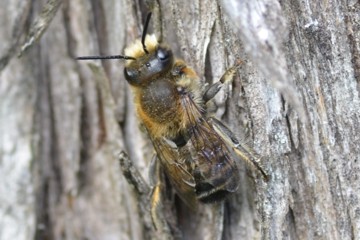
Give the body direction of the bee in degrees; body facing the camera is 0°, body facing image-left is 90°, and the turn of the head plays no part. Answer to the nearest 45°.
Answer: approximately 135°
